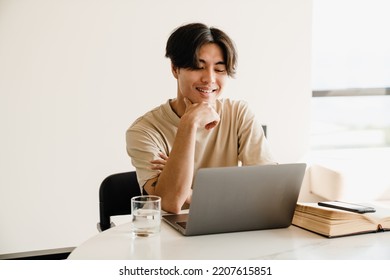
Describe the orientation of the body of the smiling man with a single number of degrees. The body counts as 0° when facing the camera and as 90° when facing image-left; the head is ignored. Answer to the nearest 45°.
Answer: approximately 315°

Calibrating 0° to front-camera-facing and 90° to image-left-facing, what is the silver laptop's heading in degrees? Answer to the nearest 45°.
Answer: approximately 135°

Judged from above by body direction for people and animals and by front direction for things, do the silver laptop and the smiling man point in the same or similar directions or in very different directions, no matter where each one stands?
very different directions
